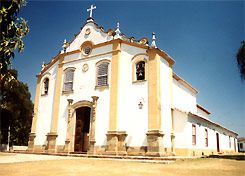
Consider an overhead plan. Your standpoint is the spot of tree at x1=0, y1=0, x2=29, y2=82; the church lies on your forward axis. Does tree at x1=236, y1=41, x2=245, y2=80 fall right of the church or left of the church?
right

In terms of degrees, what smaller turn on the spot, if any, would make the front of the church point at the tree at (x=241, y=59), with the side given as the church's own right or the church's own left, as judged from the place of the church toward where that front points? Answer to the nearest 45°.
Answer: approximately 135° to the church's own left

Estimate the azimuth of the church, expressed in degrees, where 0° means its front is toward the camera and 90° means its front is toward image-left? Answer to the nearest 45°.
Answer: approximately 45°

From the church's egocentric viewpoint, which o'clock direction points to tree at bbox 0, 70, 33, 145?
The tree is roughly at 3 o'clock from the church.

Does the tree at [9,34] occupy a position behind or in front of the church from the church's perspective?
in front
